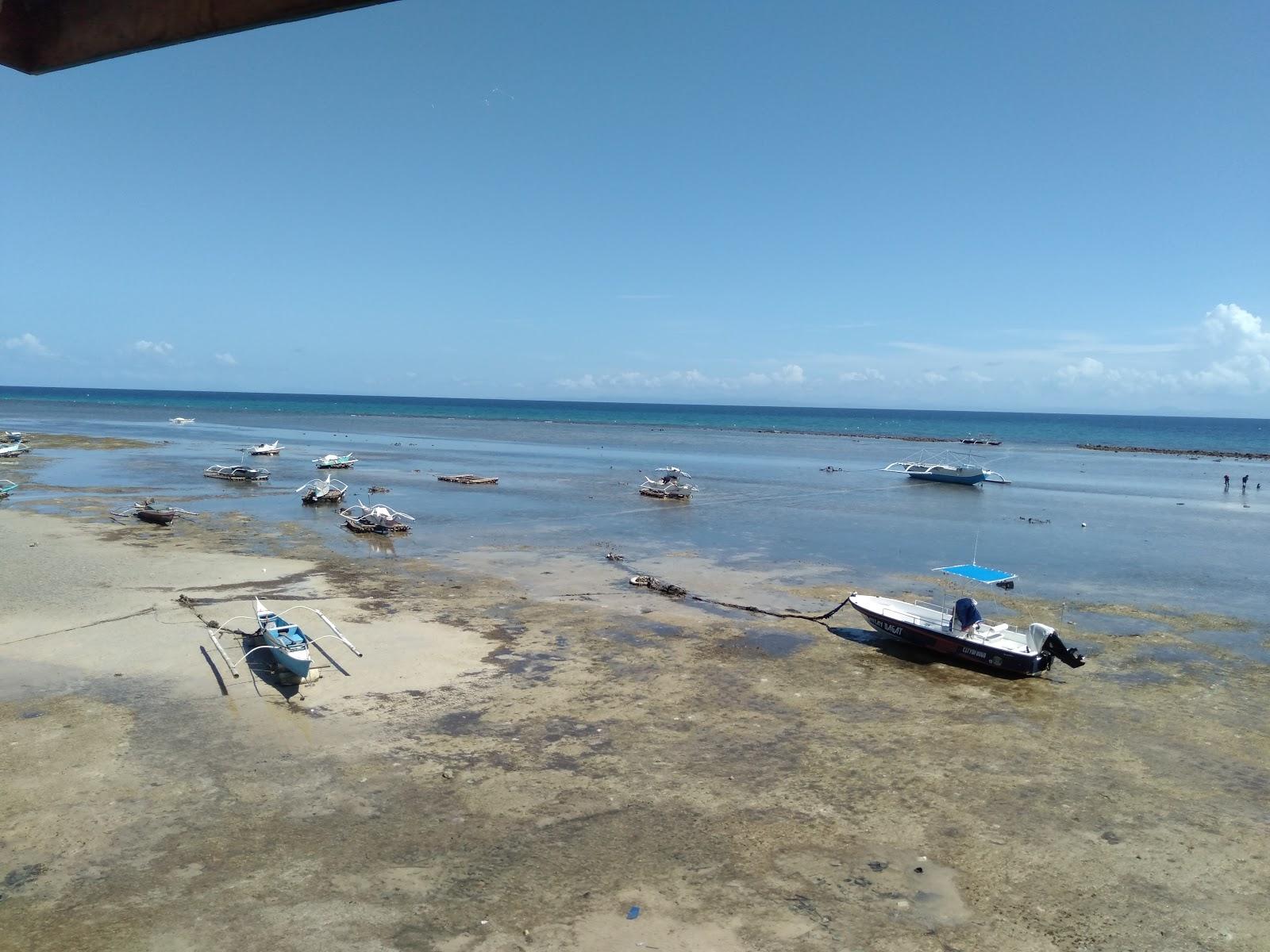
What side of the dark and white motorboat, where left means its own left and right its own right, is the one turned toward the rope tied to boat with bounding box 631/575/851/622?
front

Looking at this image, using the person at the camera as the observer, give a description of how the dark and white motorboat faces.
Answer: facing away from the viewer and to the left of the viewer

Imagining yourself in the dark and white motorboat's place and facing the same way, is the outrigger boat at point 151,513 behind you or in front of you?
in front

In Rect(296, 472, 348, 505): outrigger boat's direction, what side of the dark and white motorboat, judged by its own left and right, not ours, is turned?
front

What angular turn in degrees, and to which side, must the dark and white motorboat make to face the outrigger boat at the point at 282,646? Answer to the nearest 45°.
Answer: approximately 90° to its left
